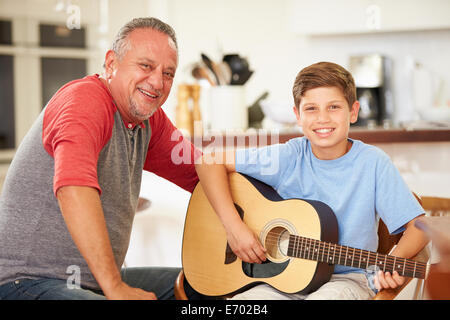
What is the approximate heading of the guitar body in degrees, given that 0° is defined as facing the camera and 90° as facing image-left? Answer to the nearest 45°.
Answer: approximately 45°

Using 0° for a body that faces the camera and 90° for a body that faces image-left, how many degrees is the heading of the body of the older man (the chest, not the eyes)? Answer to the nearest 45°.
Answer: approximately 315°

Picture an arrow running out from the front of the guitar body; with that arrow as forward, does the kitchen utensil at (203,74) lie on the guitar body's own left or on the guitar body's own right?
on the guitar body's own right
